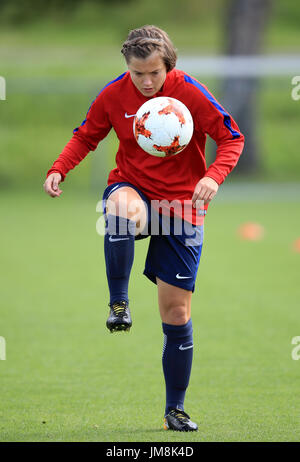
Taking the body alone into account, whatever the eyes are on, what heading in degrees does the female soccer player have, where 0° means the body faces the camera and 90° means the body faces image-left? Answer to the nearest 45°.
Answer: approximately 0°
